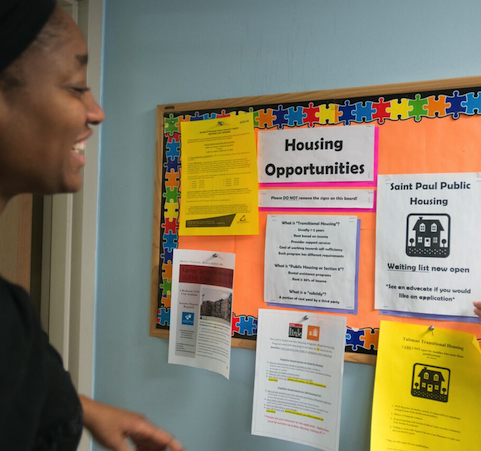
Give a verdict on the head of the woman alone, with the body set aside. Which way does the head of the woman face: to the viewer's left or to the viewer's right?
to the viewer's right

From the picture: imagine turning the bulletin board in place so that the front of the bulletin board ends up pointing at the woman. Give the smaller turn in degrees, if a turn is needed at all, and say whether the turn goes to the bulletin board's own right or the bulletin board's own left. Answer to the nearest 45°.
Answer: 0° — it already faces them

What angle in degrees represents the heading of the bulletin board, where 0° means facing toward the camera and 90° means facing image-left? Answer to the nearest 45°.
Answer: approximately 45°

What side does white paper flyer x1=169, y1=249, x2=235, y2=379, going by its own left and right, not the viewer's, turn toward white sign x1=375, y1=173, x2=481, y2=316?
left

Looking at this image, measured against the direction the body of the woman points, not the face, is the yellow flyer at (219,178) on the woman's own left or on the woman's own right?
on the woman's own left

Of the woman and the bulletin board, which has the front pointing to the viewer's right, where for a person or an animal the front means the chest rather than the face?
the woman

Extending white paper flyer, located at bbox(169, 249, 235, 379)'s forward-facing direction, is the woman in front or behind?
in front

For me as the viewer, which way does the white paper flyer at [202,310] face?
facing the viewer and to the left of the viewer

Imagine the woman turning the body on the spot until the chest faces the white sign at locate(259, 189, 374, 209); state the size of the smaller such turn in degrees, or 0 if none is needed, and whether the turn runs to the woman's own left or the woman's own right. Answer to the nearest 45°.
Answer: approximately 45° to the woman's own left

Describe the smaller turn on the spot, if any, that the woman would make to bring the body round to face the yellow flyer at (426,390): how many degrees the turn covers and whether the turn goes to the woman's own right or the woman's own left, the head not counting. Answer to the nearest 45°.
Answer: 0° — they already face it

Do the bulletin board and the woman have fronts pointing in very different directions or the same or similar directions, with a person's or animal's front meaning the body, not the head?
very different directions

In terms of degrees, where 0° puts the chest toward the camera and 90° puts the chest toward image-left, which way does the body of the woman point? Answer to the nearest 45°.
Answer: approximately 270°
